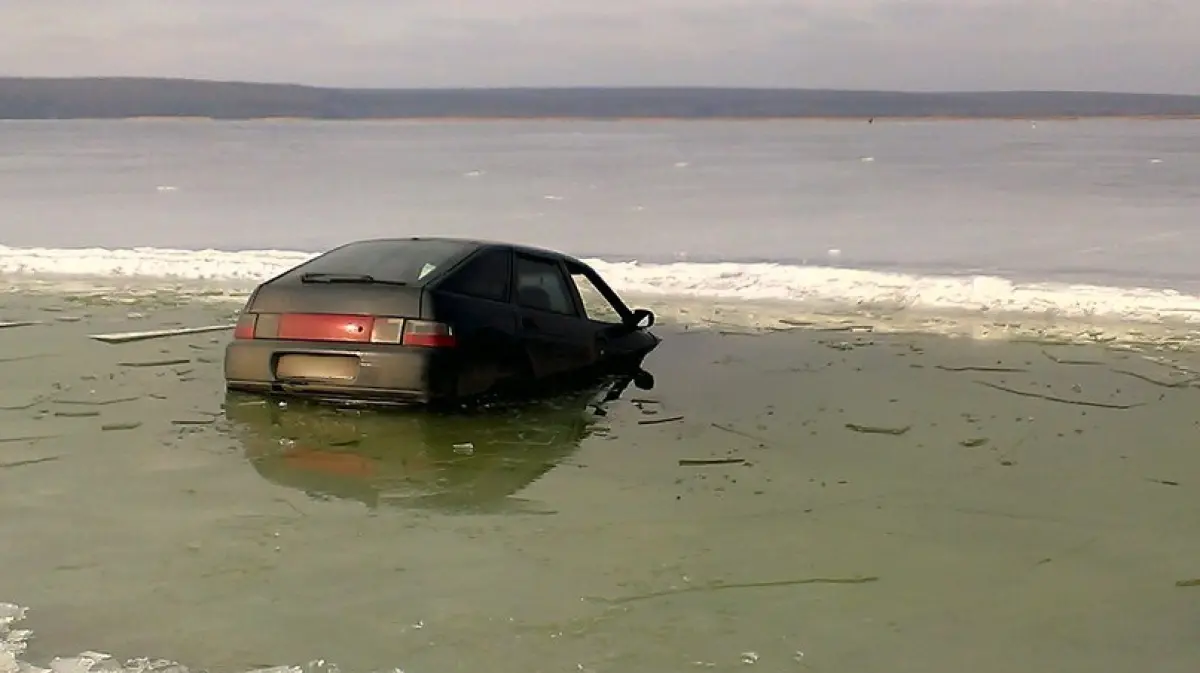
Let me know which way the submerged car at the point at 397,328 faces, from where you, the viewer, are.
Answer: facing away from the viewer and to the right of the viewer
